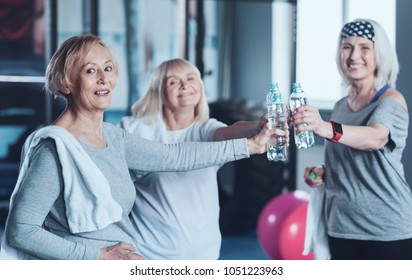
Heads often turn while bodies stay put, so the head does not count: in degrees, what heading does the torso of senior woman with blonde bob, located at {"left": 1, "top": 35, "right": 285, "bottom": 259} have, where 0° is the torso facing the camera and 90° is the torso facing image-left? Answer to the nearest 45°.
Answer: approximately 315°

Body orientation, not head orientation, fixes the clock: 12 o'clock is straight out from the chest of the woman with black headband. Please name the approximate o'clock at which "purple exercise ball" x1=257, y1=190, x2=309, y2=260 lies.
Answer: The purple exercise ball is roughly at 4 o'clock from the woman with black headband.

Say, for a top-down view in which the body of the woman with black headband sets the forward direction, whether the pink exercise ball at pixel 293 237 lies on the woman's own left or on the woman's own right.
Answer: on the woman's own right

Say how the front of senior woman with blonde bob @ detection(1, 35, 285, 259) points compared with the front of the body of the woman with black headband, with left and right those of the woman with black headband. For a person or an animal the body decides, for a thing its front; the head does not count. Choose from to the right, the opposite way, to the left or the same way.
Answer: to the left

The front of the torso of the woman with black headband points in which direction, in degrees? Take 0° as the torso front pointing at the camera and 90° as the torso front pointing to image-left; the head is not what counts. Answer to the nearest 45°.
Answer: approximately 45°
